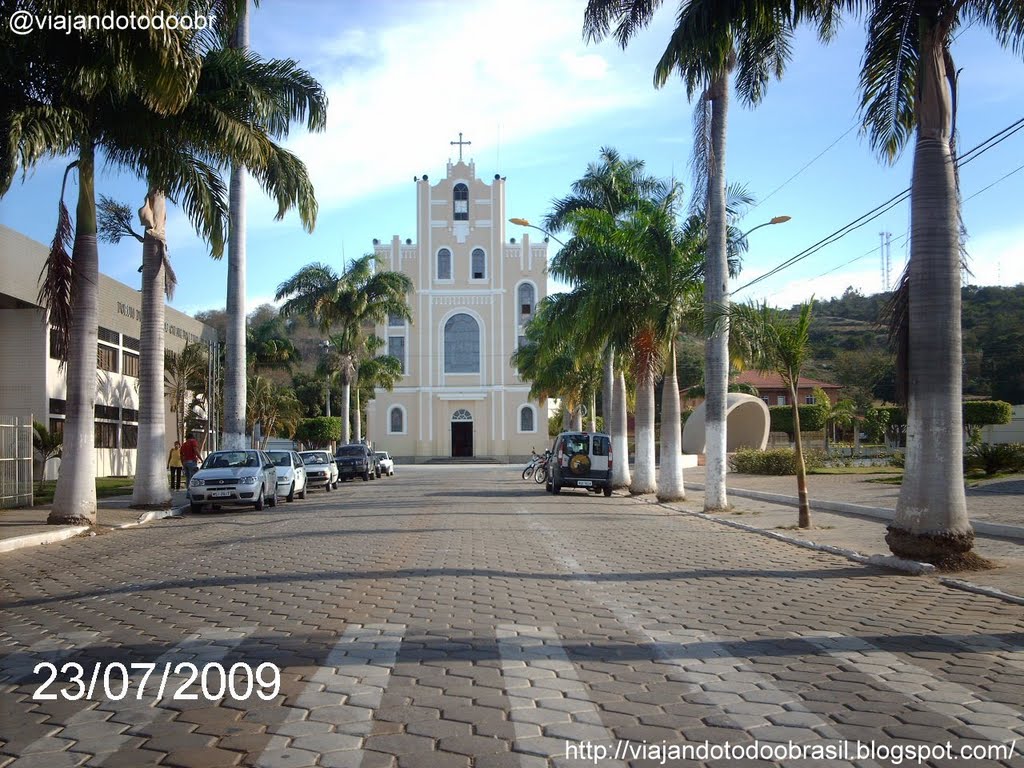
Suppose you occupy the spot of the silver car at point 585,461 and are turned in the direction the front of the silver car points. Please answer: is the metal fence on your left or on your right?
on your left

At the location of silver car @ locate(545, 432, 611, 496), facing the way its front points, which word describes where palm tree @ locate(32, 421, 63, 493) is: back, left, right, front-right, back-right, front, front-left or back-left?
left

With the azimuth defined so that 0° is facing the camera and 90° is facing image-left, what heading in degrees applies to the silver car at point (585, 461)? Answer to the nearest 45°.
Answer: approximately 180°

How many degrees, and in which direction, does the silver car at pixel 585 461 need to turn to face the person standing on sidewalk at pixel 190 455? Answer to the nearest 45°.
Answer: approximately 90° to its left

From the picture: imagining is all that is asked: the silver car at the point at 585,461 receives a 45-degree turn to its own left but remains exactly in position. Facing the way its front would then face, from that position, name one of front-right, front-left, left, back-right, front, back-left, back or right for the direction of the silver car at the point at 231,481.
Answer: left

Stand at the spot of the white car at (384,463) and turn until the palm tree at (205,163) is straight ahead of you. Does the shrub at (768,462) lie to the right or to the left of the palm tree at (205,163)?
left

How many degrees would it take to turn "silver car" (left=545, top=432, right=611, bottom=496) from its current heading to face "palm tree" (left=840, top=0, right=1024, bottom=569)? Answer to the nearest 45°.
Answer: approximately 180°

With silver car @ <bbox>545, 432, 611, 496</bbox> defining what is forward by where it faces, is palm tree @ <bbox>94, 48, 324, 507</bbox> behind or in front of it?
behind

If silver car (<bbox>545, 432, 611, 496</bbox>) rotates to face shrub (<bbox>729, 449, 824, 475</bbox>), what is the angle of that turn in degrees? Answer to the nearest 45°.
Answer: approximately 45° to its right
